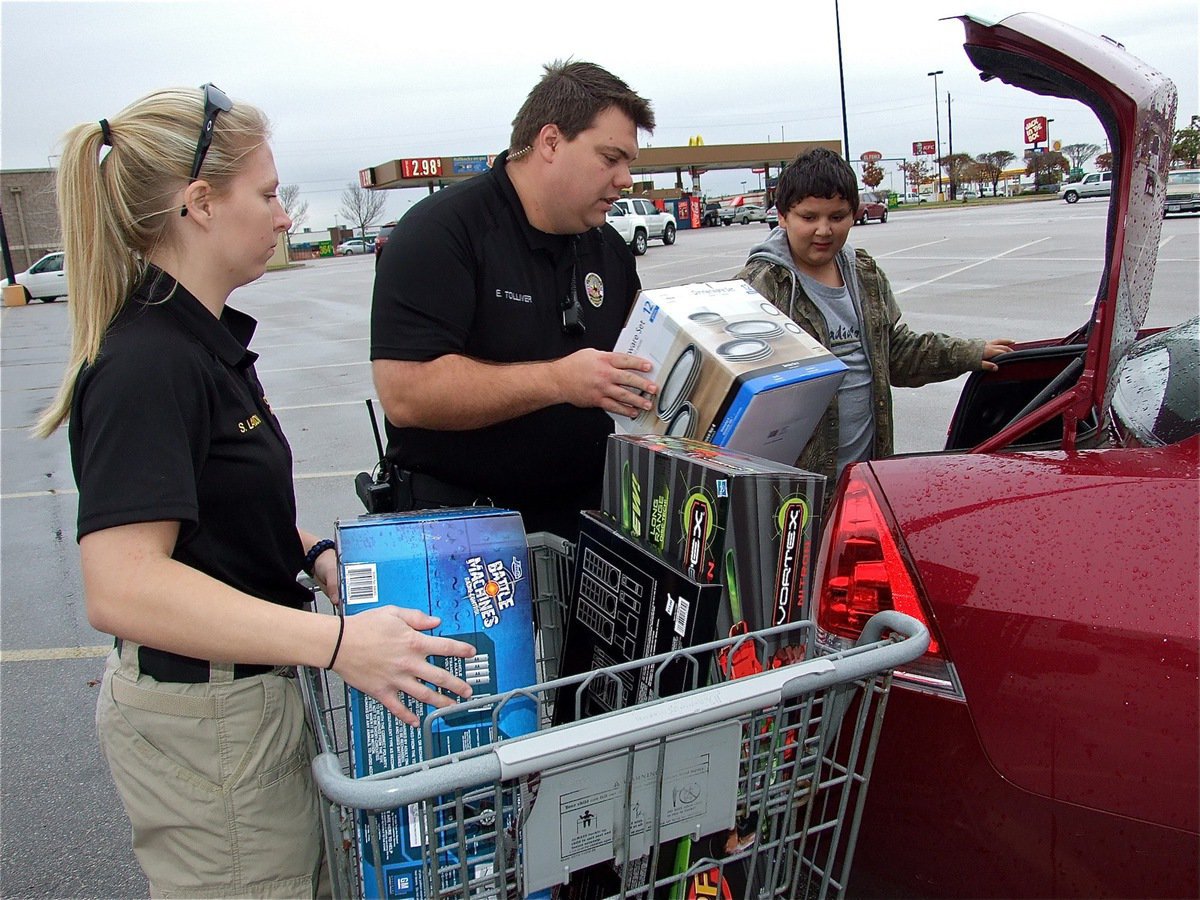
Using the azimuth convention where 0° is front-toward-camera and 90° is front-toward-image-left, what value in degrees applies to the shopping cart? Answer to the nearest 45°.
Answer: approximately 135°

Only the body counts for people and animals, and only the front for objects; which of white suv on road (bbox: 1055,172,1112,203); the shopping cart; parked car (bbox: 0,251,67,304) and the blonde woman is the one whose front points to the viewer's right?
the blonde woman

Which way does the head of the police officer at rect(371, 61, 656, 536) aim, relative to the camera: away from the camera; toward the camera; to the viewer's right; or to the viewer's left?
to the viewer's right

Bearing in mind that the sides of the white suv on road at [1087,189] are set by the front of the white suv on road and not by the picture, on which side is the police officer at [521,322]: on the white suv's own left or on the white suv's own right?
on the white suv's own left

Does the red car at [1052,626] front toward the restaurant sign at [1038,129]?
no

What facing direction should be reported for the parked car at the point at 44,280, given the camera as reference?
facing to the left of the viewer

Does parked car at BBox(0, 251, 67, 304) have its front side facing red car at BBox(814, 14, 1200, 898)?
no

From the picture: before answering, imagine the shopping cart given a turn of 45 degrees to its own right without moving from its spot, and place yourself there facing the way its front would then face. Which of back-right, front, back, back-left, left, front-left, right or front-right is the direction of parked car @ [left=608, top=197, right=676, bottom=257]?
front

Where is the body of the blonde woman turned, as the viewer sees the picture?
to the viewer's right

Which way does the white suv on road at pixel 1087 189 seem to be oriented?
to the viewer's left

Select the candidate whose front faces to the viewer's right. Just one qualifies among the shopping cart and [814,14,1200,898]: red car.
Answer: the red car

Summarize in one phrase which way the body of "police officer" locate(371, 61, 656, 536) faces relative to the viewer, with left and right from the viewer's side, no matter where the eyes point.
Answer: facing the viewer and to the right of the viewer

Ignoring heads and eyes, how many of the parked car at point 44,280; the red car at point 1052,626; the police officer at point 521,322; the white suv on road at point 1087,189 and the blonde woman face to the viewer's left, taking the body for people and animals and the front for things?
2
